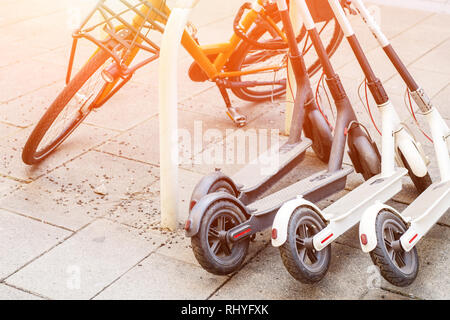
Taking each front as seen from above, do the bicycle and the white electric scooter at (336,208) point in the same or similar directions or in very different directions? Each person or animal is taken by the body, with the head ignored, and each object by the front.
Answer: very different directions

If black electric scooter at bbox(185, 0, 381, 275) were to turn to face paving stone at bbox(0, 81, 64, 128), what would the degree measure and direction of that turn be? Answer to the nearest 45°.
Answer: approximately 90° to its left

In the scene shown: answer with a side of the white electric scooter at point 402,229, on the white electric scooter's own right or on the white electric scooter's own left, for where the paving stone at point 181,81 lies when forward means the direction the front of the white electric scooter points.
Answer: on the white electric scooter's own left

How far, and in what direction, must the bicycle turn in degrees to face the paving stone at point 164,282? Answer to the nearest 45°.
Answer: approximately 45° to its left

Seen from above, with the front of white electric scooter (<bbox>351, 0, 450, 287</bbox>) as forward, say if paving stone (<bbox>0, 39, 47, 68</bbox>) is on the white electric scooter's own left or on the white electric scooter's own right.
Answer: on the white electric scooter's own left

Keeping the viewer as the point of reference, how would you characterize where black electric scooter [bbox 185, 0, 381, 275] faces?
facing away from the viewer and to the right of the viewer

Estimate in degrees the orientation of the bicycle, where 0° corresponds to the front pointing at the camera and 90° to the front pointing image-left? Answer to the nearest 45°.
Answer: approximately 45°

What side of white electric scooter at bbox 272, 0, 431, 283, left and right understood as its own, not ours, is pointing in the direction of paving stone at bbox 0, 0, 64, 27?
left

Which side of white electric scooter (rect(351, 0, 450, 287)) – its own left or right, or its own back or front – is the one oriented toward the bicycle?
left

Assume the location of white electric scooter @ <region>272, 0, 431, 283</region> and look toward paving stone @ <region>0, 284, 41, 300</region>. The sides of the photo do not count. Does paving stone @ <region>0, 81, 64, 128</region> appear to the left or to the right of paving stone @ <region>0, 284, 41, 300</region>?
right

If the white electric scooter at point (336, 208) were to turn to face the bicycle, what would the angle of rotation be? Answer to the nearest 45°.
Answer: approximately 90° to its left

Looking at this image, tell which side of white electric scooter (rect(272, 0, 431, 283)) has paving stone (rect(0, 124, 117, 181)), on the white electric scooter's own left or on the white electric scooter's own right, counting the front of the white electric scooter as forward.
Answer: on the white electric scooter's own left

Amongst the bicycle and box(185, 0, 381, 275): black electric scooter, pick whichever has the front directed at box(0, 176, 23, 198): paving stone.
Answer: the bicycle
